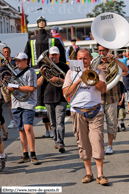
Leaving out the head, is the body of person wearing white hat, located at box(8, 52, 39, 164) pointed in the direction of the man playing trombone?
no

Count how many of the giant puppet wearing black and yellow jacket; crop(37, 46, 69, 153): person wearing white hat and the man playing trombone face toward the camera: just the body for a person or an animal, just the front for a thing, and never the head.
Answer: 3

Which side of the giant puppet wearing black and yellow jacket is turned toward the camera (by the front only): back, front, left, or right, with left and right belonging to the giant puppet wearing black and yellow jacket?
front

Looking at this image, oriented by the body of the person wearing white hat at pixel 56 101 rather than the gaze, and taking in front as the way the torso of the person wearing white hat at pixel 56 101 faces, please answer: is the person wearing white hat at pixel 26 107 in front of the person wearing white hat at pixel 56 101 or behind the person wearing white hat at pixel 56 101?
in front

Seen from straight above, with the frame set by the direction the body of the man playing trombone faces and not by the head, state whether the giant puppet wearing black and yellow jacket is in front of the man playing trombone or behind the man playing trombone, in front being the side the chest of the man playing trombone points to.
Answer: behind

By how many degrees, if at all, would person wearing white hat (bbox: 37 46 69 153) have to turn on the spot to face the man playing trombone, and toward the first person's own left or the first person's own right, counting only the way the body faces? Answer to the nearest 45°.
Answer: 0° — they already face them

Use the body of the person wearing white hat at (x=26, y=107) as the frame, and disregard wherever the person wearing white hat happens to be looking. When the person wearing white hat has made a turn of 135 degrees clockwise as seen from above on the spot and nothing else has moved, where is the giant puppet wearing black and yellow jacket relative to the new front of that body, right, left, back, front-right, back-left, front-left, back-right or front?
front

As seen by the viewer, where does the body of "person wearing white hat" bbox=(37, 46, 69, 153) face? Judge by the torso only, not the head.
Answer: toward the camera

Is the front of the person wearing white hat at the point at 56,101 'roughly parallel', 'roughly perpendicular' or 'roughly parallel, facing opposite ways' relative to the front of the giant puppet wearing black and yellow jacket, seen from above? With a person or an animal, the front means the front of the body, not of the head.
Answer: roughly parallel

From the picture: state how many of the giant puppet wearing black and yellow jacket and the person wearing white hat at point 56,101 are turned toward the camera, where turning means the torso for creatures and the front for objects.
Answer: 2

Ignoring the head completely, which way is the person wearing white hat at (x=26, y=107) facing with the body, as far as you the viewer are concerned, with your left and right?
facing the viewer and to the left of the viewer

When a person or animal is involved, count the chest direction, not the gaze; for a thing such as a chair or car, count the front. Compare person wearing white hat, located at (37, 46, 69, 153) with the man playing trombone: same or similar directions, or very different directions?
same or similar directions

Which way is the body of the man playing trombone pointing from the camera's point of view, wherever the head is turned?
toward the camera

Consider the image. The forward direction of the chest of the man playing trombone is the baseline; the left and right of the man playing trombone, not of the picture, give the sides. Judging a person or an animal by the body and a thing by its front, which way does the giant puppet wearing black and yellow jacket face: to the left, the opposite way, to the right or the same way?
the same way
